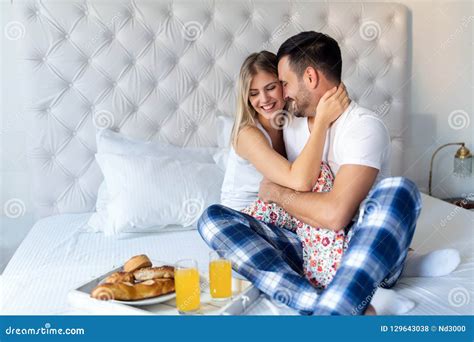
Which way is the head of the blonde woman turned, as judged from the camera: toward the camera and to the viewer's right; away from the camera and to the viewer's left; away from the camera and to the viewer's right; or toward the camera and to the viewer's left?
toward the camera and to the viewer's right

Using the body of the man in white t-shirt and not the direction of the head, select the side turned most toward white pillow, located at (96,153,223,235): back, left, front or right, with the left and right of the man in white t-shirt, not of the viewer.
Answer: right

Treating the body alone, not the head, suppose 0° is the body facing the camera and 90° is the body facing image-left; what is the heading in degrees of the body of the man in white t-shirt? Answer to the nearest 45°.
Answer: approximately 45°

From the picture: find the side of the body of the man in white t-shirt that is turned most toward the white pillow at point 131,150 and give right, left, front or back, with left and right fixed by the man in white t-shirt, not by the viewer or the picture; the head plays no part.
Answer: right

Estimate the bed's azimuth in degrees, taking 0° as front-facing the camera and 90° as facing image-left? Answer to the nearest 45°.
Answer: approximately 0°

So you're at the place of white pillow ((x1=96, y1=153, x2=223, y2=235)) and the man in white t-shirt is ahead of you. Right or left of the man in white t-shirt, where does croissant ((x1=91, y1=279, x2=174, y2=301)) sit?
right
